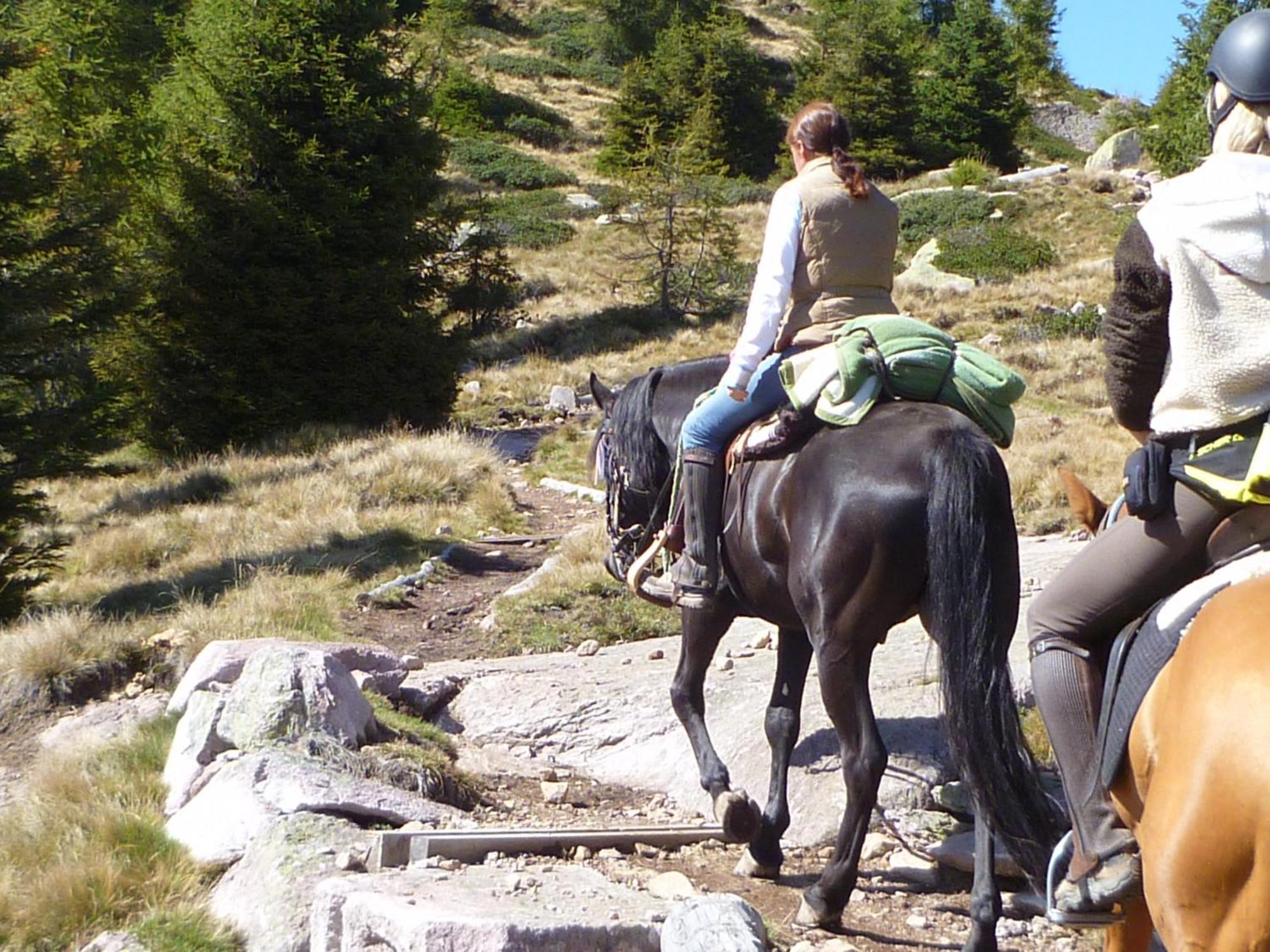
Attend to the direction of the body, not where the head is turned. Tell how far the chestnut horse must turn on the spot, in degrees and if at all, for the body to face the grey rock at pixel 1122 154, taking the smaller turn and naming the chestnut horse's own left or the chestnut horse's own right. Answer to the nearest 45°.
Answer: approximately 45° to the chestnut horse's own right

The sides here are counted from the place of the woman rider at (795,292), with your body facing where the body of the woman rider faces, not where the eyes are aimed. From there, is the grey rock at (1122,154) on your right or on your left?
on your right

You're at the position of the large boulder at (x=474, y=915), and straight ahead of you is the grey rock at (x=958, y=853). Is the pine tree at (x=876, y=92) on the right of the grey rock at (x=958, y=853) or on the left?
left

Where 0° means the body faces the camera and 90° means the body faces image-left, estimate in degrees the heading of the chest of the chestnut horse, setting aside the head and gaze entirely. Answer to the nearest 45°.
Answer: approximately 135°

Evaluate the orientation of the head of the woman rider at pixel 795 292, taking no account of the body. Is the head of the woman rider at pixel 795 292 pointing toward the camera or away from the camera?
away from the camera

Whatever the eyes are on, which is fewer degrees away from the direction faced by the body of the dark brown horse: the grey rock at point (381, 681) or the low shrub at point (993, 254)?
the grey rock

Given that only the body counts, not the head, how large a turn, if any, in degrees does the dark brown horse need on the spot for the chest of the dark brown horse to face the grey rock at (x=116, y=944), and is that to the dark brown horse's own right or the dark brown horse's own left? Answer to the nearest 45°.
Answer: approximately 45° to the dark brown horse's own left

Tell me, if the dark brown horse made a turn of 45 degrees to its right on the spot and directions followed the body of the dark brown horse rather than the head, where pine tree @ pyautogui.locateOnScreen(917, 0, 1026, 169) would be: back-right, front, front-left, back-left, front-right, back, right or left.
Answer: front

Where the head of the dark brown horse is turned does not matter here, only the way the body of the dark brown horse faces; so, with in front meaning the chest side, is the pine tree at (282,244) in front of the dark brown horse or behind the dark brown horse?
in front

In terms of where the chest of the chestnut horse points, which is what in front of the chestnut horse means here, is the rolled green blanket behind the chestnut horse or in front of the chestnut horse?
in front
